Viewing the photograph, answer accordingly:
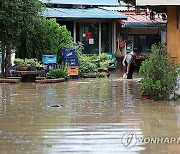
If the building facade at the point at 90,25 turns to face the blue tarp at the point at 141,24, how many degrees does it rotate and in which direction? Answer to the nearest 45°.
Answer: approximately 90° to its left

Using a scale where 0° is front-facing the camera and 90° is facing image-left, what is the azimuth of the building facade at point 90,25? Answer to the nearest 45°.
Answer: approximately 0°

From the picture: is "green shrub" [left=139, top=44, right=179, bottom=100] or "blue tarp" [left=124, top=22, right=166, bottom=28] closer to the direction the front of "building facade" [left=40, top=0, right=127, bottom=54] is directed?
the green shrub

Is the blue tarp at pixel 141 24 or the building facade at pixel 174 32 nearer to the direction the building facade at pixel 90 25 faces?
the building facade

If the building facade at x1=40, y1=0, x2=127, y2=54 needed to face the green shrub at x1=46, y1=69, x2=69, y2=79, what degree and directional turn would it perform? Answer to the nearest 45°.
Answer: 0° — it already faces it
